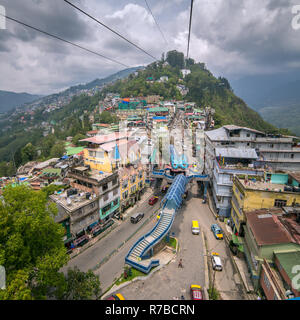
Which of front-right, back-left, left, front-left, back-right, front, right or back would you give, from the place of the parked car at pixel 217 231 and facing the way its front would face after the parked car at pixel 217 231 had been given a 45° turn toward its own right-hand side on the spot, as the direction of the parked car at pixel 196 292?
front

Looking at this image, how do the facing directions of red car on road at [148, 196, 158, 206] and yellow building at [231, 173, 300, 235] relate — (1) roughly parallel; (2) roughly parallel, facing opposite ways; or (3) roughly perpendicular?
roughly perpendicular

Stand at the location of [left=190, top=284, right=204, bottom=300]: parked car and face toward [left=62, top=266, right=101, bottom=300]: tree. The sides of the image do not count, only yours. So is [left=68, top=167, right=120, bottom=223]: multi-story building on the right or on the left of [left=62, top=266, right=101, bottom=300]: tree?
right

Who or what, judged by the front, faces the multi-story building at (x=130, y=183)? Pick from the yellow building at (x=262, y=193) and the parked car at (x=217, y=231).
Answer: the yellow building

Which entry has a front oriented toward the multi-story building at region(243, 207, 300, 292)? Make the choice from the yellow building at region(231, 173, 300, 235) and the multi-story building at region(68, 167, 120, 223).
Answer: the multi-story building at region(68, 167, 120, 223)

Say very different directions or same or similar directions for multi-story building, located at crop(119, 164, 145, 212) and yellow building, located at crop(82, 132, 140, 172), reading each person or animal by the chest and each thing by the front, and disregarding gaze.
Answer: same or similar directions

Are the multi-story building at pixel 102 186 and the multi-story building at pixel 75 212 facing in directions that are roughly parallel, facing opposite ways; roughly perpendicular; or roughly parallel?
roughly parallel

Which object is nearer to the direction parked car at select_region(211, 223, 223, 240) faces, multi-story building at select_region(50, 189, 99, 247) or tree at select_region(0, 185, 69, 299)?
the tree

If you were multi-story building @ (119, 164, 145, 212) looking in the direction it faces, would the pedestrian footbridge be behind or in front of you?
in front

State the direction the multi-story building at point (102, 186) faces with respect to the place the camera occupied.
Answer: facing the viewer and to the right of the viewer

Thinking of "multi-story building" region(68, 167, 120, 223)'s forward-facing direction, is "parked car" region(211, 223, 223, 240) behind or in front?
in front

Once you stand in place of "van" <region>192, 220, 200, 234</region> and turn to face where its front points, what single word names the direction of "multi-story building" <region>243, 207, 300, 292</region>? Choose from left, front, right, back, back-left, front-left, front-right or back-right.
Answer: front-left
